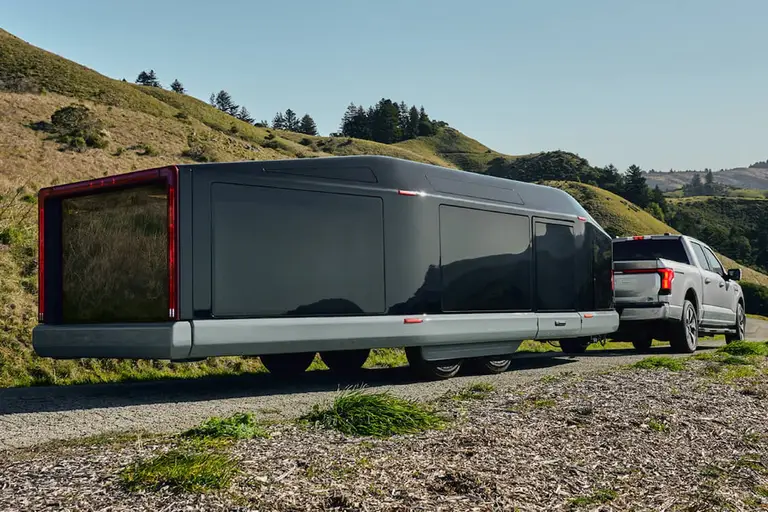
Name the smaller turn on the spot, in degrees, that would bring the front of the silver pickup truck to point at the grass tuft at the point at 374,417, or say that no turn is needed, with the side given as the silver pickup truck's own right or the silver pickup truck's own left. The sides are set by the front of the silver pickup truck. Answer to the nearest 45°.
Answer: approximately 135° to the silver pickup truck's own right

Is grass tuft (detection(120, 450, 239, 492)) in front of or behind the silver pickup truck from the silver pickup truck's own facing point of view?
behind

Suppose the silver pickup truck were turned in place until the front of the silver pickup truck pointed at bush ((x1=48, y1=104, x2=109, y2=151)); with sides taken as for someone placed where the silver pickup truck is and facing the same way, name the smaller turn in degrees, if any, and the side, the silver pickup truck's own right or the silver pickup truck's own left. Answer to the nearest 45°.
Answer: approximately 90° to the silver pickup truck's own left

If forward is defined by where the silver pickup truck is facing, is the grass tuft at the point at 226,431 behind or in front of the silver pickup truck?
behind

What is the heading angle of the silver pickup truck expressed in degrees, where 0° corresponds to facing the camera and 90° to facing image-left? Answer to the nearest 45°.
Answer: approximately 225°

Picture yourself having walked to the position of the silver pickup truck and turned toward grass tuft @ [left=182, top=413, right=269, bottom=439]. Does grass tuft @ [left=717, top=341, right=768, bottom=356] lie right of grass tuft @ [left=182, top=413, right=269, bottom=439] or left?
left

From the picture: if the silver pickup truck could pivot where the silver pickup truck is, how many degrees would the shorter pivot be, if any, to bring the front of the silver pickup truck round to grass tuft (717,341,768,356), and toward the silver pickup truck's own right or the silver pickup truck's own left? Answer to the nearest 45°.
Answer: approximately 90° to the silver pickup truck's own right
